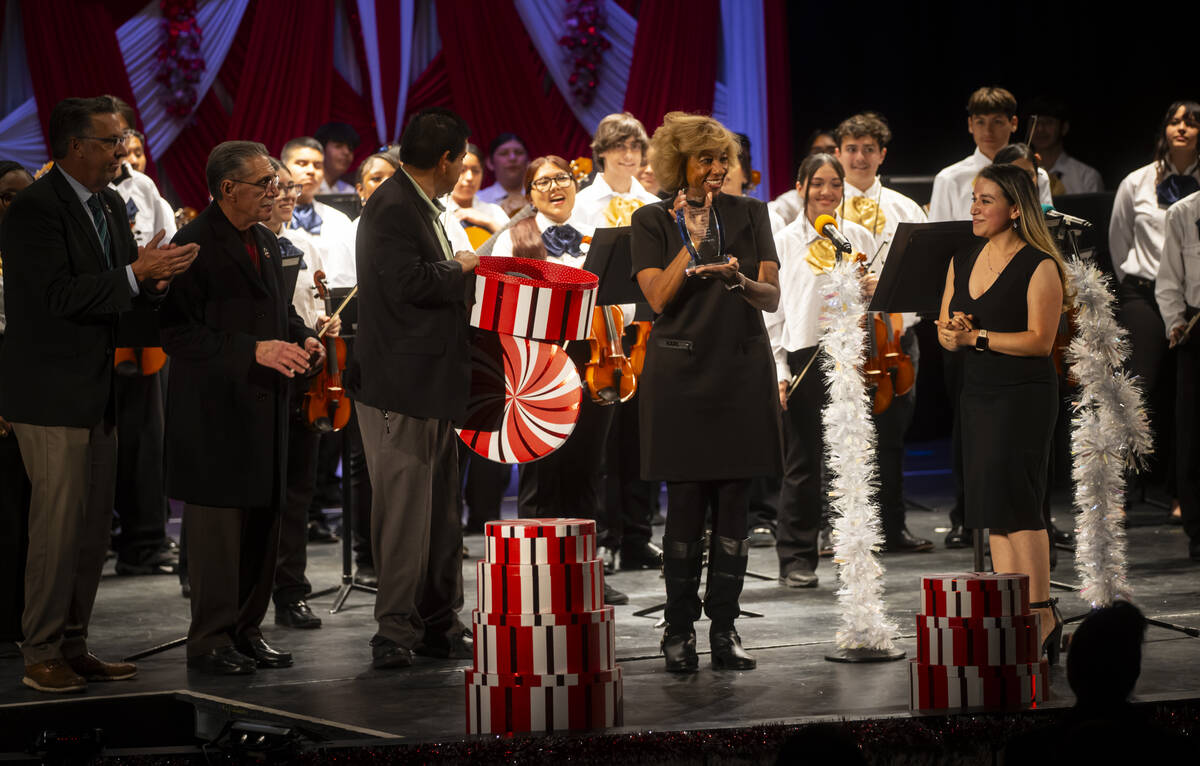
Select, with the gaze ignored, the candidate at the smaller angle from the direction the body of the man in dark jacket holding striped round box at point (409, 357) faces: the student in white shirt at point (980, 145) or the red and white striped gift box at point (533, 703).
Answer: the student in white shirt

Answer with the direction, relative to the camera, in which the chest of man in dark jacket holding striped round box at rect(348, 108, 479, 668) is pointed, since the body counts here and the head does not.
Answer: to the viewer's right

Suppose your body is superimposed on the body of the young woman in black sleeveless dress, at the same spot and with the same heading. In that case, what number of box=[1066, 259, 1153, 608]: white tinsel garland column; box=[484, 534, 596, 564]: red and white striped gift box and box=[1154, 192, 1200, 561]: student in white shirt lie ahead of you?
1

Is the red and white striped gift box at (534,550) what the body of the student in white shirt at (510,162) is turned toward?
yes

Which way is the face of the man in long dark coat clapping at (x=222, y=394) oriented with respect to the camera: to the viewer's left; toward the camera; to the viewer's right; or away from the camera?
to the viewer's right

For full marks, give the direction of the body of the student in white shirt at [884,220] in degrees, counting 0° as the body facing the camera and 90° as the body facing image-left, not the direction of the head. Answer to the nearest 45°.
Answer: approximately 0°

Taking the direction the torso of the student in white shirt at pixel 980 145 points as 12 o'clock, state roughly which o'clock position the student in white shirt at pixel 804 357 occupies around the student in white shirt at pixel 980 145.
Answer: the student in white shirt at pixel 804 357 is roughly at 1 o'clock from the student in white shirt at pixel 980 145.

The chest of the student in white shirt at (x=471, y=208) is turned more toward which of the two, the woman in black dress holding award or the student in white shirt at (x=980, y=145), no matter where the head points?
the woman in black dress holding award

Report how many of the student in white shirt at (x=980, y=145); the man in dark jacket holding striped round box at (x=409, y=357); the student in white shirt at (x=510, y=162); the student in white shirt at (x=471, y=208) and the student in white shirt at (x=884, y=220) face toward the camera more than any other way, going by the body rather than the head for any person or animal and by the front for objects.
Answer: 4
